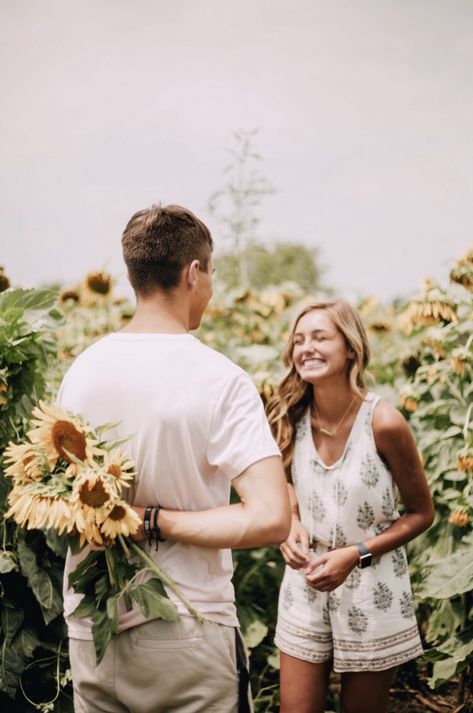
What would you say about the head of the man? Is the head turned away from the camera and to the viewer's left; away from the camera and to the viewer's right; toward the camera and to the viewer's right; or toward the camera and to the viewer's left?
away from the camera and to the viewer's right

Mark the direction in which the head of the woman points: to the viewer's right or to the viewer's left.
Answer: to the viewer's left

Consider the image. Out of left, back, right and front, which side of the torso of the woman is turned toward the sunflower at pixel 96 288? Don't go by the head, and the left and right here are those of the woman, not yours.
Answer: right

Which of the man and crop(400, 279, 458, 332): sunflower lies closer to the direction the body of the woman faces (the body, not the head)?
the man

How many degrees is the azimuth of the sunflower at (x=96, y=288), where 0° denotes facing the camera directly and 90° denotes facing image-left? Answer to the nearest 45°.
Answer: approximately 0°

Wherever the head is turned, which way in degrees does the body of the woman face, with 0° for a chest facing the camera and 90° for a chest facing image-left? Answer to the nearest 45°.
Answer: approximately 45°
